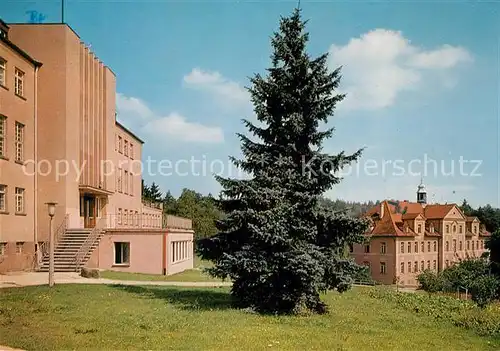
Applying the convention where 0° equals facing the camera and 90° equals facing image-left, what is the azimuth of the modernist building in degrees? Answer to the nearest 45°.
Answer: approximately 315°

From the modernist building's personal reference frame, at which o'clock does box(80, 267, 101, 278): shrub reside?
The shrub is roughly at 1 o'clock from the modernist building.
